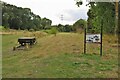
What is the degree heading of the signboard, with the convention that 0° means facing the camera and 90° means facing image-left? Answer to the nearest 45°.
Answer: approximately 0°
